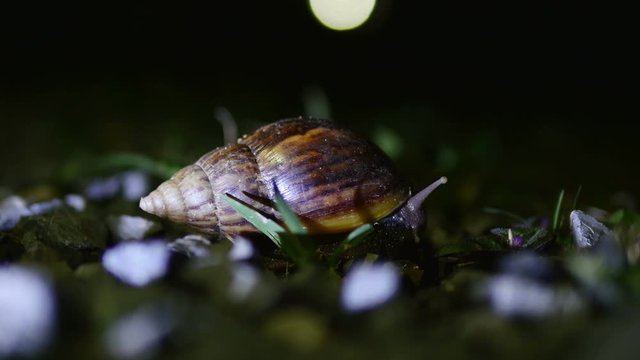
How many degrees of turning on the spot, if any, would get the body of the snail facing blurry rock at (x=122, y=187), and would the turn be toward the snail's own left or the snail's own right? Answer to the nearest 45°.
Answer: approximately 135° to the snail's own left

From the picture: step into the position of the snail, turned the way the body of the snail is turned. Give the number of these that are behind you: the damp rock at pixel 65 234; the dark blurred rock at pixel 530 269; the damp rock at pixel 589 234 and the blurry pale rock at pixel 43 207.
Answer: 2

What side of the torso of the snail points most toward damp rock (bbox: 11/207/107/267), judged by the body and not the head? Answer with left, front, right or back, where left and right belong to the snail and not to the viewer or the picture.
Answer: back

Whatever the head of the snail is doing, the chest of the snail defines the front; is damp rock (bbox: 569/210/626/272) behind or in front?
in front

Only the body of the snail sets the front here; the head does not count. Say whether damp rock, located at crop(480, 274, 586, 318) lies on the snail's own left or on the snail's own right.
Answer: on the snail's own right

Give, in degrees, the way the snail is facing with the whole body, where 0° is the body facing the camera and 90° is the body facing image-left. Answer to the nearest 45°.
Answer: approximately 270°

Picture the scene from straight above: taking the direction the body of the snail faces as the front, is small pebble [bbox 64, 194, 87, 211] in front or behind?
behind

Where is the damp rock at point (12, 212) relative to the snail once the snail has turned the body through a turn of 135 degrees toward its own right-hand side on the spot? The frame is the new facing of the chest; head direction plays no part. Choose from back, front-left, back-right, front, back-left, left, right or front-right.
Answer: front-right
